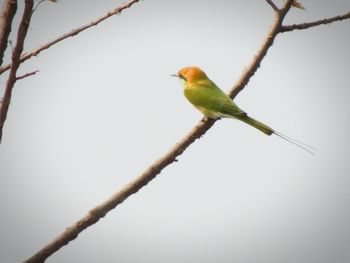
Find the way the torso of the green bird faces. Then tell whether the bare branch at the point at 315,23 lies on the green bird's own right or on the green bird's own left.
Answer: on the green bird's own left

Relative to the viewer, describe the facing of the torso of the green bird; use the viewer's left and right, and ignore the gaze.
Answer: facing to the left of the viewer
